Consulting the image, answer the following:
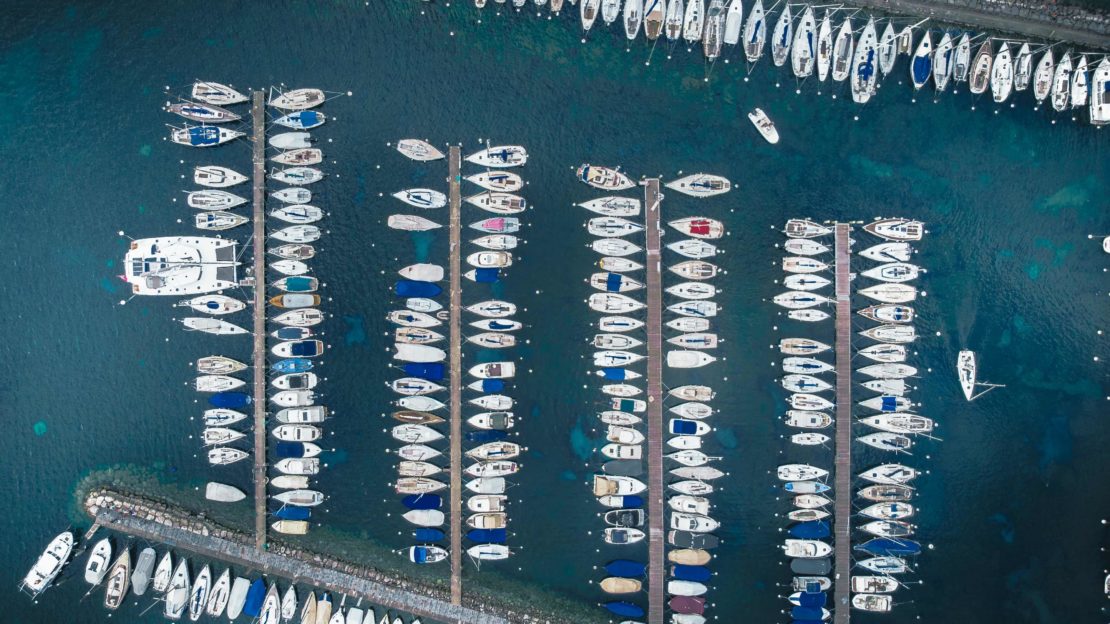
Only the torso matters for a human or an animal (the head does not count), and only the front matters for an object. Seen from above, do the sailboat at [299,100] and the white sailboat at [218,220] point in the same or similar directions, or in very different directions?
very different directions
